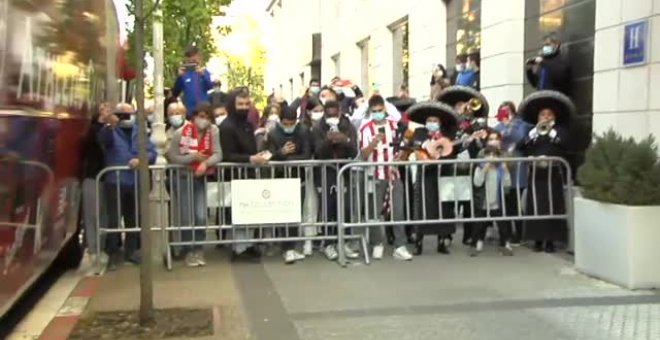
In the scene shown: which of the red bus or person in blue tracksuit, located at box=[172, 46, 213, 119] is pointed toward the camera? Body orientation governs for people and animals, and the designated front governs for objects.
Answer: the person in blue tracksuit

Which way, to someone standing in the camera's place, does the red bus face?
facing away from the viewer and to the right of the viewer

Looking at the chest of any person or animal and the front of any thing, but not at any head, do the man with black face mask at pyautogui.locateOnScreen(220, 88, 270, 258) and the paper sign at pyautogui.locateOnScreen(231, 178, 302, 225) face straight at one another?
no

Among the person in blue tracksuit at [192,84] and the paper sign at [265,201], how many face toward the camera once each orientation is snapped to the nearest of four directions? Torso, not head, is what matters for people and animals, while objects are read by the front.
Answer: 2

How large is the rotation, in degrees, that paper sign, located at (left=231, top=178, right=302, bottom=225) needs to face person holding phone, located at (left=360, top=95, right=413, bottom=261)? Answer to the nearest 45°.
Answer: approximately 90° to its left

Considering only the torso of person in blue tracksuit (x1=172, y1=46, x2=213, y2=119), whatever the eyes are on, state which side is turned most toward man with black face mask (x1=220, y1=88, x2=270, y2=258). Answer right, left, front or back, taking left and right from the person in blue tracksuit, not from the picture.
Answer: front

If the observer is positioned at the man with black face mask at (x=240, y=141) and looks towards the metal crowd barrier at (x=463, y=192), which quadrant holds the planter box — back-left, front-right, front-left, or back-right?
front-right

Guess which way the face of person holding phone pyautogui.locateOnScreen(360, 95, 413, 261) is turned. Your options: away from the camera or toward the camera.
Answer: toward the camera

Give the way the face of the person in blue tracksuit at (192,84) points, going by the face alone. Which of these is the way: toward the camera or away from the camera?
toward the camera

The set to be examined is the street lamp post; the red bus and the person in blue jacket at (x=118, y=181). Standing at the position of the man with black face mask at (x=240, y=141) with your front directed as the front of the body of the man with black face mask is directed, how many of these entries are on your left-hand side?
0

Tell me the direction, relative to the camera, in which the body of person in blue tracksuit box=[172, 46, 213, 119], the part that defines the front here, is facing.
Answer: toward the camera

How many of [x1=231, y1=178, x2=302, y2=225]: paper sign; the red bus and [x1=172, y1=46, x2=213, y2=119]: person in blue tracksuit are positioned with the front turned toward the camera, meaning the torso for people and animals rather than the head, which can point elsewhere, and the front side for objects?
2

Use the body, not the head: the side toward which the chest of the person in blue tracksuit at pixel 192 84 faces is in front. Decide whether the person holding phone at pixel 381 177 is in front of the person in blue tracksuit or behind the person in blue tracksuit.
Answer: in front

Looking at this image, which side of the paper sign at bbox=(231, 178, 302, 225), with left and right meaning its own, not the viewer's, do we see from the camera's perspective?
front

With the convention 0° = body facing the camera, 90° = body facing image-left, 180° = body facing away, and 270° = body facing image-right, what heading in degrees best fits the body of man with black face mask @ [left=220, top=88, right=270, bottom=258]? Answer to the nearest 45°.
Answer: approximately 315°
